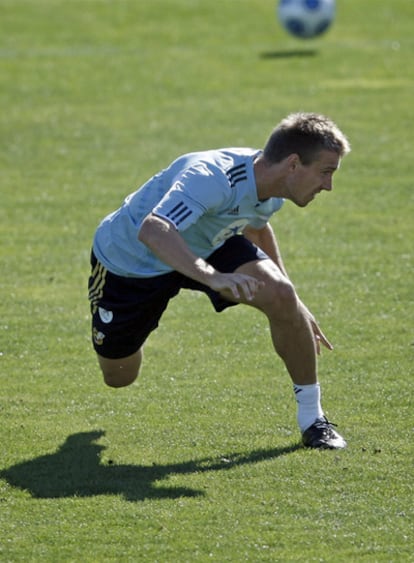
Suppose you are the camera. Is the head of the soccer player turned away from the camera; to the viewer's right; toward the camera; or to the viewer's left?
to the viewer's right

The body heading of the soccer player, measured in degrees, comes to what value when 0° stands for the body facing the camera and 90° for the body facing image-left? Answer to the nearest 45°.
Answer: approximately 270°

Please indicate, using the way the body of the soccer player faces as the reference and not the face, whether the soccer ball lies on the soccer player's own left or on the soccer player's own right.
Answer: on the soccer player's own left
